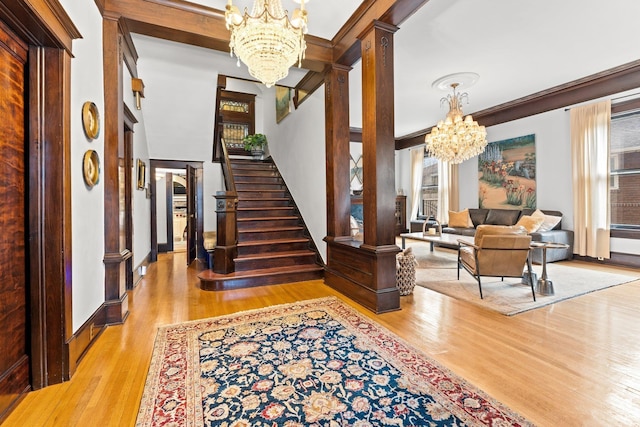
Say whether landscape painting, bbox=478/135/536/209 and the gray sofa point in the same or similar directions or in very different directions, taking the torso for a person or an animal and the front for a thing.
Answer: same or similar directions

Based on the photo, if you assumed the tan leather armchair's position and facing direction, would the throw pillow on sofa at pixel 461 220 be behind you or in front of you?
in front

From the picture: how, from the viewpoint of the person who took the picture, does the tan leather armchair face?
facing away from the viewer and to the left of the viewer

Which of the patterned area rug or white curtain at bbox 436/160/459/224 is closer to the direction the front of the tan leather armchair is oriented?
the white curtain

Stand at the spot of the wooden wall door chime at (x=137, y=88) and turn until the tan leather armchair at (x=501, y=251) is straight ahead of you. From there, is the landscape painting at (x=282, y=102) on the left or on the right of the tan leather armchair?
left

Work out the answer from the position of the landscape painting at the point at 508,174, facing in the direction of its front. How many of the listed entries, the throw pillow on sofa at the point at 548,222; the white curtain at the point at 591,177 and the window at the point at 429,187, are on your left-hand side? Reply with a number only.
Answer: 2

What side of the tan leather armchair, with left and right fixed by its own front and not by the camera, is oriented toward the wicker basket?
left

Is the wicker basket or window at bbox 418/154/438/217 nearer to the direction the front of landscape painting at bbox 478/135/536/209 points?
the wicker basket

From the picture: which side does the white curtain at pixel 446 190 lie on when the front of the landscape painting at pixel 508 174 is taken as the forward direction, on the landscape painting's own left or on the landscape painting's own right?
on the landscape painting's own right

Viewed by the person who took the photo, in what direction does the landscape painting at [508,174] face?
facing the viewer and to the left of the viewer

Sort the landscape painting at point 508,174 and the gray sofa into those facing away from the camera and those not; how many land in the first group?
0

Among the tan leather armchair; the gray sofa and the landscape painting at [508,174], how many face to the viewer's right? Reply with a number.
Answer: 0

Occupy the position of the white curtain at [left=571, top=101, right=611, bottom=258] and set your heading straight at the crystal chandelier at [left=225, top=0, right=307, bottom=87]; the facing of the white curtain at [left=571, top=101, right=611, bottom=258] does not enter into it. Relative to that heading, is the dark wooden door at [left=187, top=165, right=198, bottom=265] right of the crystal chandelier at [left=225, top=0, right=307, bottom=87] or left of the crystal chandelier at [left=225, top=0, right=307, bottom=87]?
right
